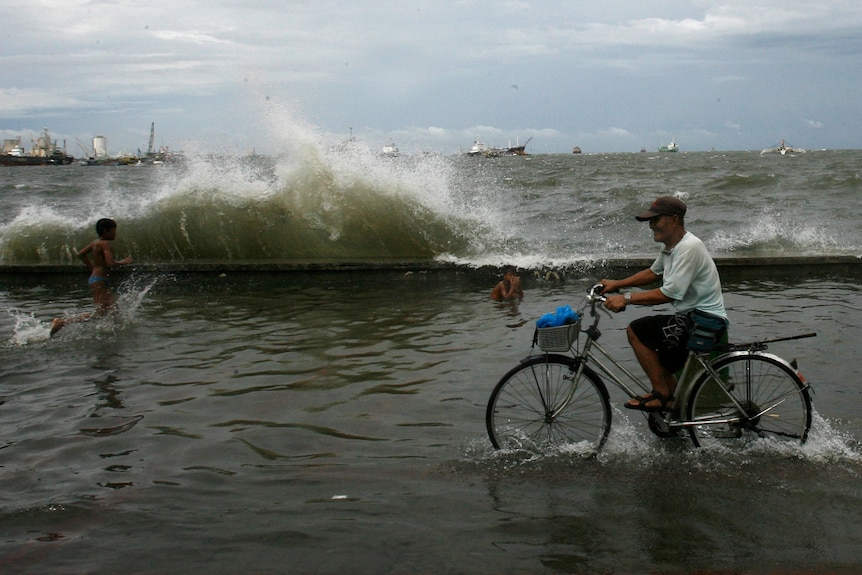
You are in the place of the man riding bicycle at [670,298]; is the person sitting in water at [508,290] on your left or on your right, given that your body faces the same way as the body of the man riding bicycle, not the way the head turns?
on your right

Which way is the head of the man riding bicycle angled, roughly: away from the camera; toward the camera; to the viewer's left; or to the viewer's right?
to the viewer's left

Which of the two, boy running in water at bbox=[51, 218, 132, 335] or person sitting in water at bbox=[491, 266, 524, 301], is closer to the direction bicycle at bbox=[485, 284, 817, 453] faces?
the boy running in water

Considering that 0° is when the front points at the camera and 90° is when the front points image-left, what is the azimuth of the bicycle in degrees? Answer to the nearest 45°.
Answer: approximately 90°

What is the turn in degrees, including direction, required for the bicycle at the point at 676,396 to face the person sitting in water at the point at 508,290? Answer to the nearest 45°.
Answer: approximately 90° to its right

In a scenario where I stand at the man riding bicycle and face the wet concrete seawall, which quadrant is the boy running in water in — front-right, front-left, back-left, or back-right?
front-left

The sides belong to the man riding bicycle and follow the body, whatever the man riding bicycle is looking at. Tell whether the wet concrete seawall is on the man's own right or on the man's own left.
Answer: on the man's own right

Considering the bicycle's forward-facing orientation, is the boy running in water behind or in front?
in front

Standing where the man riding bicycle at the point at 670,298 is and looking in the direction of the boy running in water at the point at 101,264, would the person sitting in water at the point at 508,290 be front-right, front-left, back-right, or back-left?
front-right

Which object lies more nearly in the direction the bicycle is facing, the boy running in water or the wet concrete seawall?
the boy running in water

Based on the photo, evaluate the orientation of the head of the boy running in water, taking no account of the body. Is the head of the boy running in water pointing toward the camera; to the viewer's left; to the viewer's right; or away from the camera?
to the viewer's right

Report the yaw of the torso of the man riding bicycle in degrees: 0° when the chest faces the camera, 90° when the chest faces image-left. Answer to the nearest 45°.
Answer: approximately 90°

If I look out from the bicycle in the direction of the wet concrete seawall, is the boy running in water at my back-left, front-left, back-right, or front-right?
front-left

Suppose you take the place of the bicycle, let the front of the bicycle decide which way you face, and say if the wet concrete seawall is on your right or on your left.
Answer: on your right

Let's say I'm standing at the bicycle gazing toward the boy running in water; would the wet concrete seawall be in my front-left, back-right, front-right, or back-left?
front-right
